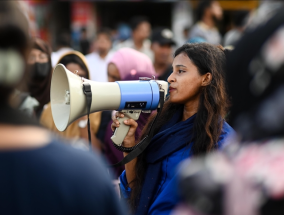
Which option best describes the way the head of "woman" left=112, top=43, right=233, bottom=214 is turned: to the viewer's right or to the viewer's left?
to the viewer's left

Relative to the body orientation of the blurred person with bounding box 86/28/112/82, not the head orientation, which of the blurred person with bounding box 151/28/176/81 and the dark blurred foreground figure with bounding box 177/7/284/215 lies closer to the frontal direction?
the dark blurred foreground figure

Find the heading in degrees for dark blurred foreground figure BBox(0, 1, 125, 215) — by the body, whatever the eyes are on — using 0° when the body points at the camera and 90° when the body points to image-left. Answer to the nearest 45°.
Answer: approximately 180°

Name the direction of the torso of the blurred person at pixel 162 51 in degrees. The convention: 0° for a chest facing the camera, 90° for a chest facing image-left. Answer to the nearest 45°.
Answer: approximately 315°

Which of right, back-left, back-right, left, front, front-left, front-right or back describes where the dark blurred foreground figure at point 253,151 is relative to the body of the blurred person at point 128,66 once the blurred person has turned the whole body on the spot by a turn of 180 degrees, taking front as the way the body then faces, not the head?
right
